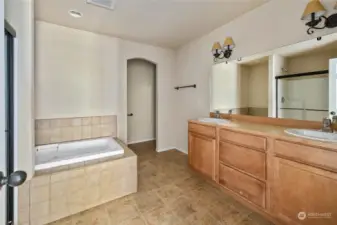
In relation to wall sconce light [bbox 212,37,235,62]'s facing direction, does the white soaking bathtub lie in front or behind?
in front

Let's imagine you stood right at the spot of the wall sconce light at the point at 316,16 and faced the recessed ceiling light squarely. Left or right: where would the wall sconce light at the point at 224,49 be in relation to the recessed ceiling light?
right

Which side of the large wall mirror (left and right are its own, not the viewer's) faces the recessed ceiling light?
front

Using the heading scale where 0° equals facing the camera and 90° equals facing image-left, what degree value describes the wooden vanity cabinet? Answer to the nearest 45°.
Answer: approximately 45°

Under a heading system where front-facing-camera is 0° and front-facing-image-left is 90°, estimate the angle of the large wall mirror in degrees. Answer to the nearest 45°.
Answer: approximately 45°

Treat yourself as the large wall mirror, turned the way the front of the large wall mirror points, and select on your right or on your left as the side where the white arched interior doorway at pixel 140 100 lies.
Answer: on your right

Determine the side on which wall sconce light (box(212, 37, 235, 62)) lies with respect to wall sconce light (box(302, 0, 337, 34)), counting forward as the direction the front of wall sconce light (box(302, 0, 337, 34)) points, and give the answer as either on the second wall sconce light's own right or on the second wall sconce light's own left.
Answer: on the second wall sconce light's own right

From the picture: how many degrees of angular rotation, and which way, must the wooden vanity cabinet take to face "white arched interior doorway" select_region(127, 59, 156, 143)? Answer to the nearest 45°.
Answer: approximately 90° to its right

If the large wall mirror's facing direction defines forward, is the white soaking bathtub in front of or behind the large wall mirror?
in front
